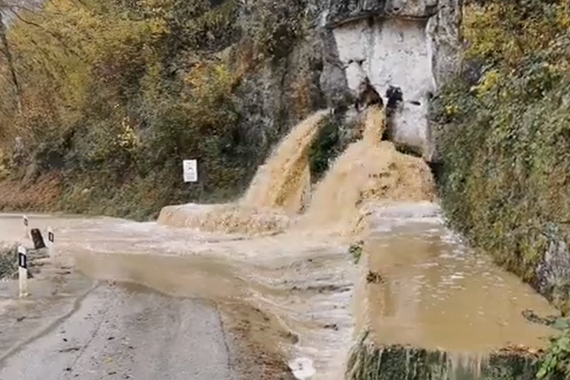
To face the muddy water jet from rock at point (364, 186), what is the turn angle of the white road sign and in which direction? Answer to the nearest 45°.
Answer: approximately 45° to its left

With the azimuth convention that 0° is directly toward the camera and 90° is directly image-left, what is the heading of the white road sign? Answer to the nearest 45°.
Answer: approximately 0°

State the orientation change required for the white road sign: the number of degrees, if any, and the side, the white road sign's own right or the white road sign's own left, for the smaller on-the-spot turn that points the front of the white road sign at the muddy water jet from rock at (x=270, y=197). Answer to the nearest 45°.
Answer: approximately 45° to the white road sign's own left
